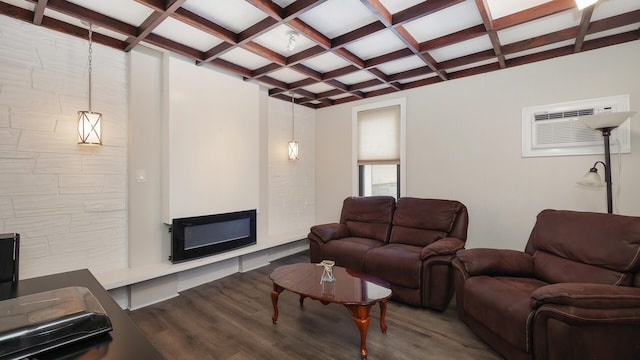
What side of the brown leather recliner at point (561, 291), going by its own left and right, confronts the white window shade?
right

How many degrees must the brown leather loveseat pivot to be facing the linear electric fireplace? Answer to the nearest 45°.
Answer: approximately 45° to its right

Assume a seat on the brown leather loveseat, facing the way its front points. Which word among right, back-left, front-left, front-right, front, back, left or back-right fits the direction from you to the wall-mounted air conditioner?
back-left

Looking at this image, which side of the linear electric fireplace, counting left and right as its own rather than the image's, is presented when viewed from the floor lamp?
front

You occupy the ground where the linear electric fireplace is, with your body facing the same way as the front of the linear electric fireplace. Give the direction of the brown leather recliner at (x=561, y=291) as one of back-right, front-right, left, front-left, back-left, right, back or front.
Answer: front

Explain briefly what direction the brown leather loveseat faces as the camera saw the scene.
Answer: facing the viewer and to the left of the viewer

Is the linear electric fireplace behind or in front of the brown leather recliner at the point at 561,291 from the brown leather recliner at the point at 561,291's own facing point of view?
in front

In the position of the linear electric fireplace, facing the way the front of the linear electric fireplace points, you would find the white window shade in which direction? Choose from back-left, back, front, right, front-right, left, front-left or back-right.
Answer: front-left

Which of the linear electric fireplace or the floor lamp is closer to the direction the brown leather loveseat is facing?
the linear electric fireplace

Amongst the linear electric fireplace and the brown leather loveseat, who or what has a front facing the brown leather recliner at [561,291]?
the linear electric fireplace

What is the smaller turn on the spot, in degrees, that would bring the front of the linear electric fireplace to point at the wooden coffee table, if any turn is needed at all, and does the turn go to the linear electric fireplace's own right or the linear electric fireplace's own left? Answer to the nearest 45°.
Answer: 0° — it already faces it

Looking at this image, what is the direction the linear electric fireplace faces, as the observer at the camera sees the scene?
facing the viewer and to the right of the viewer

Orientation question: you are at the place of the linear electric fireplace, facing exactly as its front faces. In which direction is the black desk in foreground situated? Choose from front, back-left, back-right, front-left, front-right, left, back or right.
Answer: front-right

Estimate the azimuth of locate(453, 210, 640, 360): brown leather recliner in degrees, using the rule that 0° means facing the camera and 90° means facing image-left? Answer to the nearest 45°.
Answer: approximately 45°
